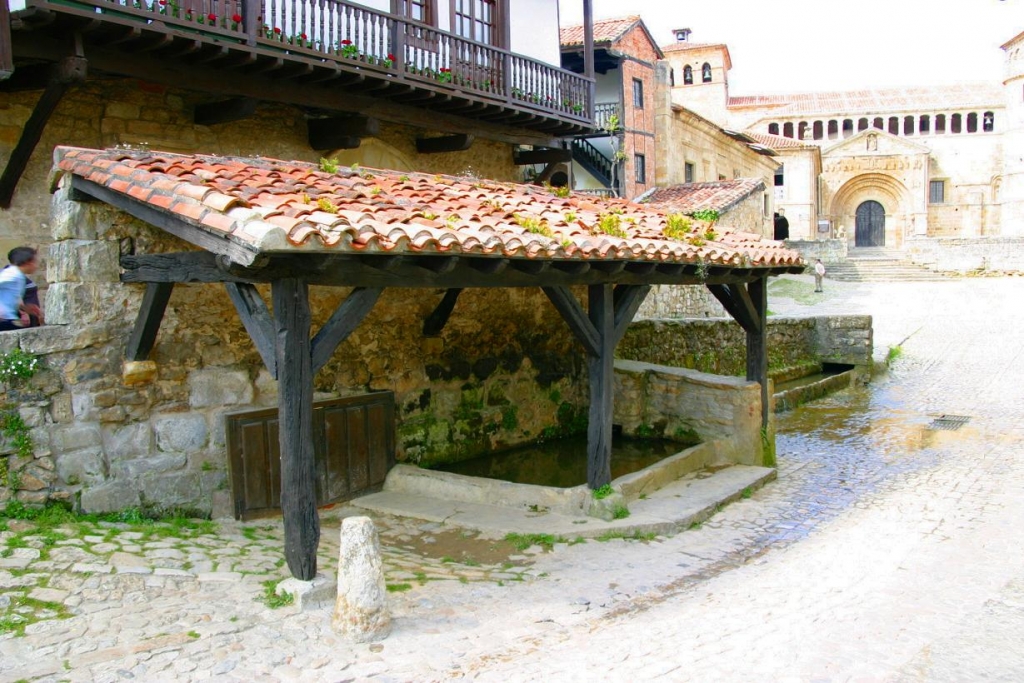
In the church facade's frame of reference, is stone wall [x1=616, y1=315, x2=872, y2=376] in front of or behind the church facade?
in front

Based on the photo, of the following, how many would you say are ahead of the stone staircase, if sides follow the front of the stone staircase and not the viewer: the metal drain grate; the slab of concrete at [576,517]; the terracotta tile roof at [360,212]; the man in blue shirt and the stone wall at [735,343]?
5

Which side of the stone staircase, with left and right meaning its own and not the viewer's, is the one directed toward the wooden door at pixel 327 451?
front

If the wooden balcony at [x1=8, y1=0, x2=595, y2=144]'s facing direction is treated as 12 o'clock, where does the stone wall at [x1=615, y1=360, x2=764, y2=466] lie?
The stone wall is roughly at 11 o'clock from the wooden balcony.

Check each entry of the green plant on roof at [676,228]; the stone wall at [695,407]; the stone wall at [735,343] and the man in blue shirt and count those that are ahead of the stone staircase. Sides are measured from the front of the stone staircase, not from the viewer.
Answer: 4

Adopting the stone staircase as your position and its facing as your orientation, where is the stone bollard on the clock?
The stone bollard is roughly at 12 o'clock from the stone staircase.

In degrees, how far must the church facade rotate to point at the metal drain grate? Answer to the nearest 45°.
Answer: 0° — it already faces it

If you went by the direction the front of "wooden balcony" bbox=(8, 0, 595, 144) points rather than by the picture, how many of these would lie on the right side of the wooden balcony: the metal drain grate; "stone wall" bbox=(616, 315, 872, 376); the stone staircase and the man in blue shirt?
1

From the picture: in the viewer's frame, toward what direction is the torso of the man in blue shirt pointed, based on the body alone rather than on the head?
to the viewer's right

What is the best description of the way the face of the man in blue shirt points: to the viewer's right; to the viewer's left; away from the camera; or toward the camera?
to the viewer's right

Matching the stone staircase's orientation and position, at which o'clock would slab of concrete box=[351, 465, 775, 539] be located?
The slab of concrete is roughly at 12 o'clock from the stone staircase.

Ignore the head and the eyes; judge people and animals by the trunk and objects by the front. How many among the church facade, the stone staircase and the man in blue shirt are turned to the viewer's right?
1
